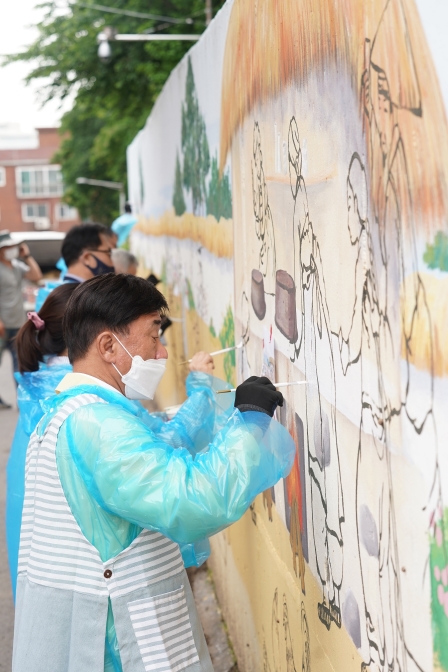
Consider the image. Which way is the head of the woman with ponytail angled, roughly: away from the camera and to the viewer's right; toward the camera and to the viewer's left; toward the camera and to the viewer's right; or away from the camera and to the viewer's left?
away from the camera and to the viewer's right

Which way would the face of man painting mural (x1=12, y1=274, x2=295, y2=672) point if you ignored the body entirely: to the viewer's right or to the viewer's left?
to the viewer's right

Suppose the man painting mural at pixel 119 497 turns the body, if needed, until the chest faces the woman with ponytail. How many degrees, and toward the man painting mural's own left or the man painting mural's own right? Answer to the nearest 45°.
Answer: approximately 90° to the man painting mural's own left

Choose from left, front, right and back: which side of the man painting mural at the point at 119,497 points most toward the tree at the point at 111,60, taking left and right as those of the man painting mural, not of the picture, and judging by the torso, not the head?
left

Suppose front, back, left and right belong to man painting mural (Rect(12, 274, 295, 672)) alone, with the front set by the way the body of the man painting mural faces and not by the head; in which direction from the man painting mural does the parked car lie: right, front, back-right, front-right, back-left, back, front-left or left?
left

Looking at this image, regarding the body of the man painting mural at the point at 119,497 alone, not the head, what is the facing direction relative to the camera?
to the viewer's right
